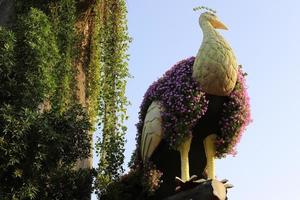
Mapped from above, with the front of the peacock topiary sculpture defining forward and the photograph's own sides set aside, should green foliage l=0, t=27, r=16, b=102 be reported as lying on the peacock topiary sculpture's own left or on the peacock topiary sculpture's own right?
on the peacock topiary sculpture's own right

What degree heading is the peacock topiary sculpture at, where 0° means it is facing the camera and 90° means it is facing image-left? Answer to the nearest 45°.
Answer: approximately 315°

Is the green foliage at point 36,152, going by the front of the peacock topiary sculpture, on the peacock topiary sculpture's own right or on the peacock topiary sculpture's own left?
on the peacock topiary sculpture's own right

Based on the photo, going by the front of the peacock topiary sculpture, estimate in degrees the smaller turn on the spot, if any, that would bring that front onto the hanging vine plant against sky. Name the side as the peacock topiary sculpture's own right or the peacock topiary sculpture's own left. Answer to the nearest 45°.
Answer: approximately 180°

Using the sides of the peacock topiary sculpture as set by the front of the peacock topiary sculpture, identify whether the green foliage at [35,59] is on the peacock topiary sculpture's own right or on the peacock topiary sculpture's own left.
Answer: on the peacock topiary sculpture's own right
